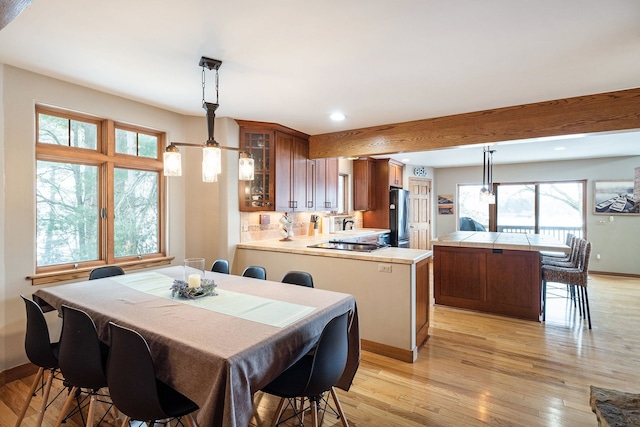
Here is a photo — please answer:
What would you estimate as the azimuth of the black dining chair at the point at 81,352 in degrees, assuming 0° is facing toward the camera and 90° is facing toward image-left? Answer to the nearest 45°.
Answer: approximately 225°

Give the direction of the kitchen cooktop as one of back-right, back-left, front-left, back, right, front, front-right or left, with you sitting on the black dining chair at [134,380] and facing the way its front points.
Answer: front

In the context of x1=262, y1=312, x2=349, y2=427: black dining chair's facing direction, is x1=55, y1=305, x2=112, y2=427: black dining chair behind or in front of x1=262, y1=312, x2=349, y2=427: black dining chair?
in front

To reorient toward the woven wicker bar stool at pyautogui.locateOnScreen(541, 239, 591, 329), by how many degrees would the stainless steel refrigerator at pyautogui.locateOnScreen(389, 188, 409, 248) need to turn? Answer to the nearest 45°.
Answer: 0° — it already faces it

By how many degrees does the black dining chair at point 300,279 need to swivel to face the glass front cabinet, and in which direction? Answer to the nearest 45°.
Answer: approximately 135° to its right

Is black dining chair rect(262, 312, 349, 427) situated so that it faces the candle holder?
yes

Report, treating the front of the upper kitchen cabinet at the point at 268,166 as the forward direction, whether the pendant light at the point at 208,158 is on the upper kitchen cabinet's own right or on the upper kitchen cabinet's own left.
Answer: on the upper kitchen cabinet's own right

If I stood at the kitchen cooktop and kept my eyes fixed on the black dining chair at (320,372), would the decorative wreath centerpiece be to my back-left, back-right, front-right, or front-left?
front-right

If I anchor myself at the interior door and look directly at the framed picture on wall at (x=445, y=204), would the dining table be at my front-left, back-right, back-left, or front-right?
back-right

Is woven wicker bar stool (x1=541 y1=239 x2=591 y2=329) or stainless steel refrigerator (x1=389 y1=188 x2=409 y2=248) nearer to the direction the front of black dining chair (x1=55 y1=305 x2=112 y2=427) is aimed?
the stainless steel refrigerator

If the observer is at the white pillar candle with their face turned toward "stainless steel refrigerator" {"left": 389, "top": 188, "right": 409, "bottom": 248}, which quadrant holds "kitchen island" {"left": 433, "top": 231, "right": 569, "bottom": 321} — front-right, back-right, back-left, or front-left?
front-right

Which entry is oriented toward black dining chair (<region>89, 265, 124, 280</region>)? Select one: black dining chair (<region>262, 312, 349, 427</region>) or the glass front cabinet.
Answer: black dining chair (<region>262, 312, 349, 427</region>)

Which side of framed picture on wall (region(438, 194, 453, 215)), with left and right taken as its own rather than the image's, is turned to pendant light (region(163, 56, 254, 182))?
front

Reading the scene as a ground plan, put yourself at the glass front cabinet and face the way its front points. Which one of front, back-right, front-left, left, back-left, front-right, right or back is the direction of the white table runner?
front-right

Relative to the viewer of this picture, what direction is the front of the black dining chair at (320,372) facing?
facing away from the viewer and to the left of the viewer

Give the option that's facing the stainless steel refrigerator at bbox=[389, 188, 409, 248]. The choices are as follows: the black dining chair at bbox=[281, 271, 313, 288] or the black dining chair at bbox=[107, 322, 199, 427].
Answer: the black dining chair at bbox=[107, 322, 199, 427]

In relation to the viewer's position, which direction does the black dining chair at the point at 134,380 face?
facing away from the viewer and to the right of the viewer

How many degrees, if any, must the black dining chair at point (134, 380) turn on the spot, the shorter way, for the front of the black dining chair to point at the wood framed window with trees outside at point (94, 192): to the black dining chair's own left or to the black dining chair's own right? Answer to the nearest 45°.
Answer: approximately 45° to the black dining chair's own left

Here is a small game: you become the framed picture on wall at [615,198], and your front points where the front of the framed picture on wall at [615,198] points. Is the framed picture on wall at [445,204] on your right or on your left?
on your right

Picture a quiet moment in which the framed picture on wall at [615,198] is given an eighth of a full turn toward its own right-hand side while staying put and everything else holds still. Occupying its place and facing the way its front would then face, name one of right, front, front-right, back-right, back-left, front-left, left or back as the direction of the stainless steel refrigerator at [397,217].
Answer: front
